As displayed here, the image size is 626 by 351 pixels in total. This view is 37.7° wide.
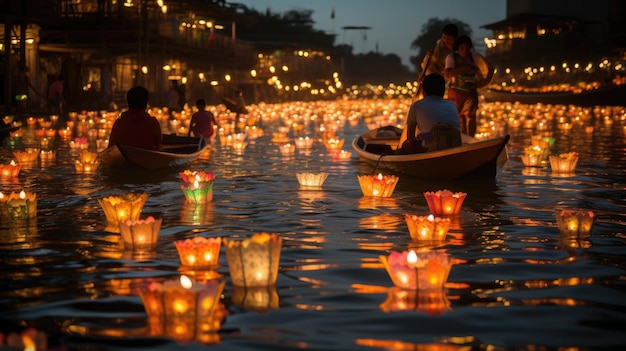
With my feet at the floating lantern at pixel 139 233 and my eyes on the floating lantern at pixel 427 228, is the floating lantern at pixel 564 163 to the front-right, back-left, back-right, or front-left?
front-left

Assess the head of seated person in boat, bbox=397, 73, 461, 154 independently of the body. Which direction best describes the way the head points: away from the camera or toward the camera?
away from the camera

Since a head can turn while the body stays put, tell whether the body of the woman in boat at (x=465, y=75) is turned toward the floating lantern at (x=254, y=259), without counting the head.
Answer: yes

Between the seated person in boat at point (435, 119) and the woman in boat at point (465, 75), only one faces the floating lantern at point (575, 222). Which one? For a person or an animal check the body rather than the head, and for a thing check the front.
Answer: the woman in boat

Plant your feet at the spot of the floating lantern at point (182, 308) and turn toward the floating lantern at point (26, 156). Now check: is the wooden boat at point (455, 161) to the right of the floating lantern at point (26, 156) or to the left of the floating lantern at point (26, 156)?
right

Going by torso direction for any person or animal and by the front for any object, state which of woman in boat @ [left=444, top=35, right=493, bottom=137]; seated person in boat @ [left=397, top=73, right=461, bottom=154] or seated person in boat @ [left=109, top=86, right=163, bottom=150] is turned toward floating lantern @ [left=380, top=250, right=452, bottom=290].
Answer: the woman in boat

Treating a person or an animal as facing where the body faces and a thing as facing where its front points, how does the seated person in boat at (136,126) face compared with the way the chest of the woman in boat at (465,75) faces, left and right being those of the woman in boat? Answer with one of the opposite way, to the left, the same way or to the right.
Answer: the opposite way

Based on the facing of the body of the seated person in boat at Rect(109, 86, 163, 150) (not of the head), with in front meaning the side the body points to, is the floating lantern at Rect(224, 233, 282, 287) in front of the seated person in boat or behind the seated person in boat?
behind

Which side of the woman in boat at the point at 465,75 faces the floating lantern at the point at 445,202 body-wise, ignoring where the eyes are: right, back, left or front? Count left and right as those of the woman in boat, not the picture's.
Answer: front

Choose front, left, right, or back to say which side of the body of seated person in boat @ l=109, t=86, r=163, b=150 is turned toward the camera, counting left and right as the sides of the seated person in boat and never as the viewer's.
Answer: back

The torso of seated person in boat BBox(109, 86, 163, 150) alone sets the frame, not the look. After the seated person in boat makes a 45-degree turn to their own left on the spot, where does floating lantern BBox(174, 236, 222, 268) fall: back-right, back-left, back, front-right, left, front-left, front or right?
back-left

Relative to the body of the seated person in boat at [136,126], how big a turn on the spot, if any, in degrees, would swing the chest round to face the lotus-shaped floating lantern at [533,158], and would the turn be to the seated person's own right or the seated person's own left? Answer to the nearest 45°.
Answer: approximately 90° to the seated person's own right

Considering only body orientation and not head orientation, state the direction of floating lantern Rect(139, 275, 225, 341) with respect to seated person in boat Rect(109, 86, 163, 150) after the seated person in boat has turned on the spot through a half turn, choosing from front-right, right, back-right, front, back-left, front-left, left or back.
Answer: front

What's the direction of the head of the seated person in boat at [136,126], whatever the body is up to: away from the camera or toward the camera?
away from the camera

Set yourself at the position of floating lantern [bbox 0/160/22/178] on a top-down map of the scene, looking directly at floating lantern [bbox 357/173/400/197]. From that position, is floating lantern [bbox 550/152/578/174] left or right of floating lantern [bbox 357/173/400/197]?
left

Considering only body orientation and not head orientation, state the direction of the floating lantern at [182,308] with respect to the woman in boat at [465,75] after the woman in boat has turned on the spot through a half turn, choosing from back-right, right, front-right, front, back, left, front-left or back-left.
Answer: back

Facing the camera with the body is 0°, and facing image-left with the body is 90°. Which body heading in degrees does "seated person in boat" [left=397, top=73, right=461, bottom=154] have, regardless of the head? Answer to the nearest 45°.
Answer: approximately 180°

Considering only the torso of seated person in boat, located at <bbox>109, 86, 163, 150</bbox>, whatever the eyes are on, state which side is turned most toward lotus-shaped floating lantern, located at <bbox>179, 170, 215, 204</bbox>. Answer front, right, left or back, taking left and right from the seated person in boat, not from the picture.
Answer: back

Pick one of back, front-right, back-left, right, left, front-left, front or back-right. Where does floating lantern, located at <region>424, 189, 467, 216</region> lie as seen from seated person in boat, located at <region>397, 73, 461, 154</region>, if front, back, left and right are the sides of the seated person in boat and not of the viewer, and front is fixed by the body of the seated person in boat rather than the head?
back

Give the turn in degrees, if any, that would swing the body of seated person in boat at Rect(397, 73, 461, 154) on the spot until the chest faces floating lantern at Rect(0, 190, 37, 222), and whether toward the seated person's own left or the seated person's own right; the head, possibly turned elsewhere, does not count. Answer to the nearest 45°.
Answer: approximately 135° to the seated person's own left

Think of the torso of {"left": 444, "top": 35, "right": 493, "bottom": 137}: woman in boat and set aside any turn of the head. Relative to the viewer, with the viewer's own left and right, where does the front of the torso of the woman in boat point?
facing the viewer
